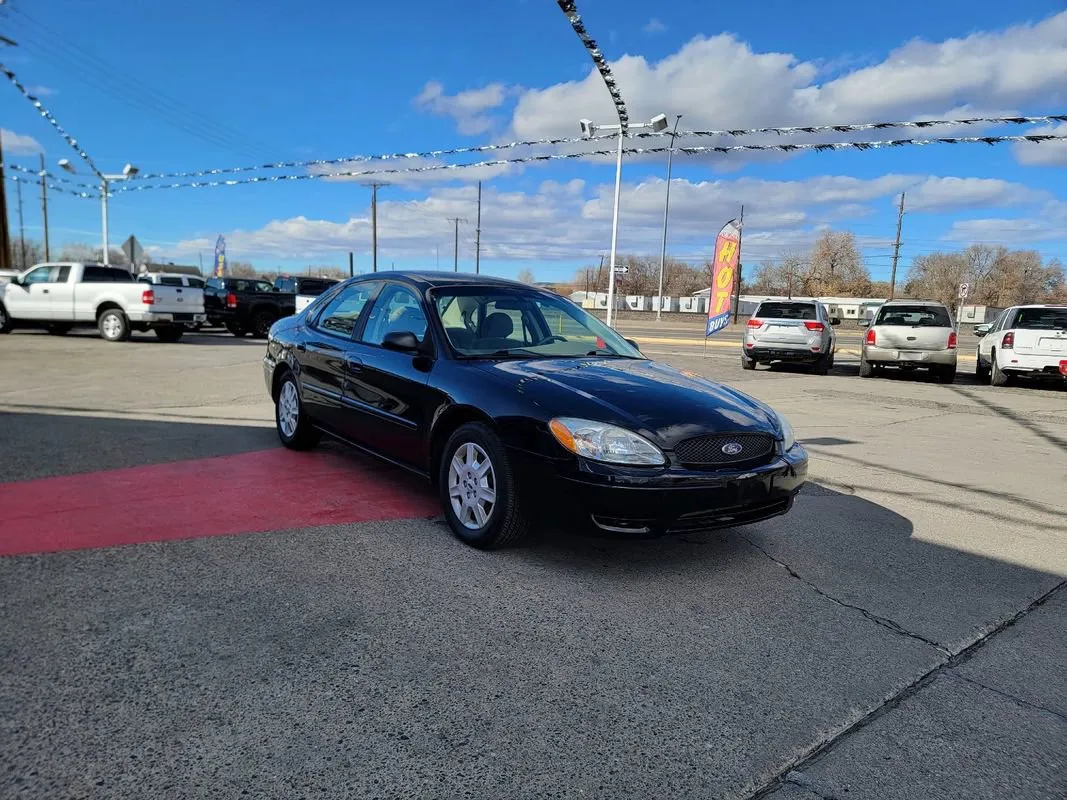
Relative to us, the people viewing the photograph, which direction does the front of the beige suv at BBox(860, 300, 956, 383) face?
facing away from the viewer

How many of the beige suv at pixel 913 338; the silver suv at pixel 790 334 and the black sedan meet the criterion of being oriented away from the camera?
2

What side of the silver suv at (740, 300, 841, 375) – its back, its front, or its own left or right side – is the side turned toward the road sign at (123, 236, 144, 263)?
left

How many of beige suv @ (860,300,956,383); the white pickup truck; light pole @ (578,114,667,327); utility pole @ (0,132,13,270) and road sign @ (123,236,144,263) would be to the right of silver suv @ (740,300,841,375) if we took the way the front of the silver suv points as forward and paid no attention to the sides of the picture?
1

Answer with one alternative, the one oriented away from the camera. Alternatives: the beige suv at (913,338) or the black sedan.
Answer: the beige suv

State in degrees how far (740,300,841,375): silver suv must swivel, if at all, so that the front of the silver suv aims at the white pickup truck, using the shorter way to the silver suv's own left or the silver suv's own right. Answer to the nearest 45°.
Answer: approximately 90° to the silver suv's own left

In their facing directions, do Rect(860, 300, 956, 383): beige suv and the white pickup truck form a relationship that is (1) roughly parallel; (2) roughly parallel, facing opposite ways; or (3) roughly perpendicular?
roughly perpendicular

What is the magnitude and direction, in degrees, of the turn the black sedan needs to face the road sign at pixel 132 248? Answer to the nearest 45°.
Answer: approximately 180°

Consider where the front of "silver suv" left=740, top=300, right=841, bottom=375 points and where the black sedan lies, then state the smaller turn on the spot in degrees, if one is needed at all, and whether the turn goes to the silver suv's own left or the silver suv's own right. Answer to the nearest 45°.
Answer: approximately 180°

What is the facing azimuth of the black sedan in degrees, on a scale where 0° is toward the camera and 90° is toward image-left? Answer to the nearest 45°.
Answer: approximately 315°

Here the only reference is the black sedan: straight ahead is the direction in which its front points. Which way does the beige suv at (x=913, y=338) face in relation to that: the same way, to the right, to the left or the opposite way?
to the left

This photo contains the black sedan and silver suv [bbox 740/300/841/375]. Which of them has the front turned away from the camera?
the silver suv

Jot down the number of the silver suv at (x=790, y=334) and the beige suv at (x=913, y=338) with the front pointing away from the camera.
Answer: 2

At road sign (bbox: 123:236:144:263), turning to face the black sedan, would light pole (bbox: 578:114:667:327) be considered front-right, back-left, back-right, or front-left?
front-left

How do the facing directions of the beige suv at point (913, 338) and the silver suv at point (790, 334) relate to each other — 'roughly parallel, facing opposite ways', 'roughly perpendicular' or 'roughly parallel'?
roughly parallel

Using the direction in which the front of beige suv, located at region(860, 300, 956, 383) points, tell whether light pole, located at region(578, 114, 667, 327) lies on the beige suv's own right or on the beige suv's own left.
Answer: on the beige suv's own left

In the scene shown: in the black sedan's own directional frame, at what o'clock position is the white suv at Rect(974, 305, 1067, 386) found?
The white suv is roughly at 9 o'clock from the black sedan.

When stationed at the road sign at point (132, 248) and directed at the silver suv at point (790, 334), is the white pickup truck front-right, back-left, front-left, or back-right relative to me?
front-right

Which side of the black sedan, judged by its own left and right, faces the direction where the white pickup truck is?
back
